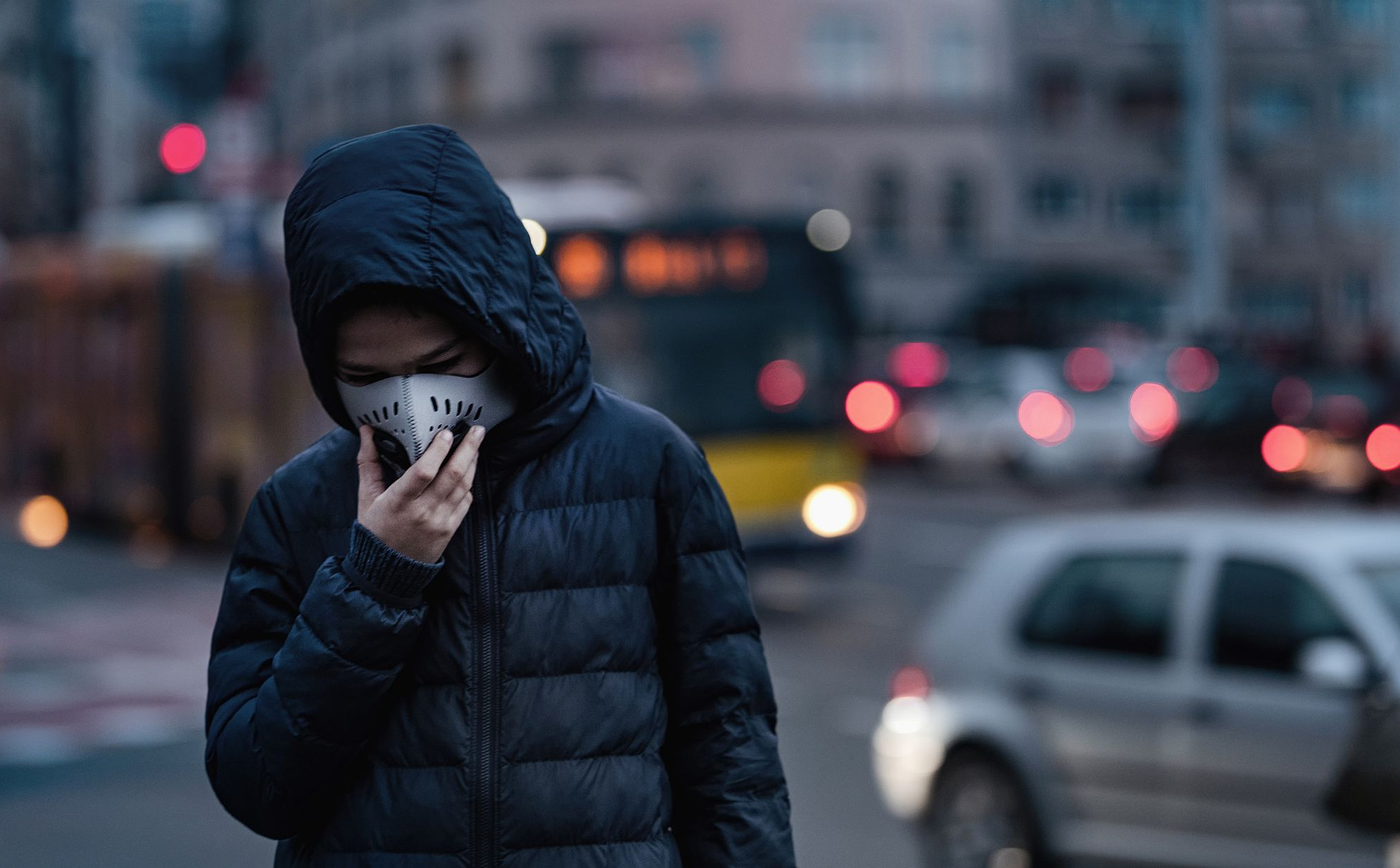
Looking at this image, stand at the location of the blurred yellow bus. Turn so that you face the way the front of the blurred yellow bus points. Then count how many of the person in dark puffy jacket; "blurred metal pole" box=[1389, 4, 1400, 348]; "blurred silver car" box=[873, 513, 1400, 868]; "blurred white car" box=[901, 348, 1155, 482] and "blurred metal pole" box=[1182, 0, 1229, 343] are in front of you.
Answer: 2

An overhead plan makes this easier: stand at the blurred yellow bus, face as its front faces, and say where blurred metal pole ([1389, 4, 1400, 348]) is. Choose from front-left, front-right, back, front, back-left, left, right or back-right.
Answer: back-left

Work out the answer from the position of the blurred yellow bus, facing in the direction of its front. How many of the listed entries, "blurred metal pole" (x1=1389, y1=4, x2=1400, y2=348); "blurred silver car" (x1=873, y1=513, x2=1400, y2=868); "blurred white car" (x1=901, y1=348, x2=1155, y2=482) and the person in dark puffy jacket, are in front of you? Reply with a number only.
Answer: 2

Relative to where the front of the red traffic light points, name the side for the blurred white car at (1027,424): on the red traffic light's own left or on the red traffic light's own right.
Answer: on the red traffic light's own left

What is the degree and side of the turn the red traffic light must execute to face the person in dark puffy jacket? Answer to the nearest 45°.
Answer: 0° — it already faces them

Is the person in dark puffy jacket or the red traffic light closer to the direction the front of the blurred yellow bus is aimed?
the person in dark puffy jacket

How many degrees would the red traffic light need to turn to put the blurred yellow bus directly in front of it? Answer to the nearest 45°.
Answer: approximately 45° to its left

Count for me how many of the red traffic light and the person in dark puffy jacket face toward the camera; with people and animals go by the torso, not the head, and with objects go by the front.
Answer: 2

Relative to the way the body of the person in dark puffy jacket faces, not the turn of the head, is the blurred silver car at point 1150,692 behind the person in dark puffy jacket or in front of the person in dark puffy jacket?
behind

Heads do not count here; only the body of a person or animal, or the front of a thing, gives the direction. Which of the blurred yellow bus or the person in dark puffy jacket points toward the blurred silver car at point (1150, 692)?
the blurred yellow bus

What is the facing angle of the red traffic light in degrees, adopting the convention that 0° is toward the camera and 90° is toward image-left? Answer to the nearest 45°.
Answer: approximately 0°

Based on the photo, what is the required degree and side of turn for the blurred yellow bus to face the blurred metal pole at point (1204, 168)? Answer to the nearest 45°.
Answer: approximately 135° to its left
